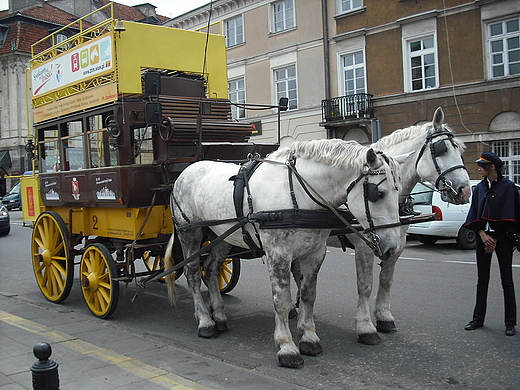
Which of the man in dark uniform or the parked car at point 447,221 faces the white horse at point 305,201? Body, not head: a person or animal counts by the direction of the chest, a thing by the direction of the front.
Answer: the man in dark uniform

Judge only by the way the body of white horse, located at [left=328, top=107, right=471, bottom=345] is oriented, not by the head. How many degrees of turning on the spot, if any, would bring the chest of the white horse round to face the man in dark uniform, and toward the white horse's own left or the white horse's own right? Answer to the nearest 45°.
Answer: approximately 45° to the white horse's own left

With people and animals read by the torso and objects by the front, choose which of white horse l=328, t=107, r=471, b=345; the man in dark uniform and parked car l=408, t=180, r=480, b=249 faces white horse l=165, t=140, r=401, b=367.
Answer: the man in dark uniform

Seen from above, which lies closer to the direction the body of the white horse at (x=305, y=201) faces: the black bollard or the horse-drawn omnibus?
the black bollard

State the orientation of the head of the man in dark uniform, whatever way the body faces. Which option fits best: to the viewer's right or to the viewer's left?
to the viewer's left

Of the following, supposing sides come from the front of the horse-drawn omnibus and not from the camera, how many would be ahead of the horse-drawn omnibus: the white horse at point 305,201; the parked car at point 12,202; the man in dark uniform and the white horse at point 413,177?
3

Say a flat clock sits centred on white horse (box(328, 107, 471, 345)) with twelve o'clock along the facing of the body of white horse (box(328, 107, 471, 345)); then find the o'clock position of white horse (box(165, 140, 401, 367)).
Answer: white horse (box(165, 140, 401, 367)) is roughly at 3 o'clock from white horse (box(328, 107, 471, 345)).

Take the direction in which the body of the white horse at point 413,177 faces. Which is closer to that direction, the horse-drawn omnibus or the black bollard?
the black bollard

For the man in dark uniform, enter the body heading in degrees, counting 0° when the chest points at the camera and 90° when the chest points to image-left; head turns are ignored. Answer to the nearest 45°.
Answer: approximately 45°

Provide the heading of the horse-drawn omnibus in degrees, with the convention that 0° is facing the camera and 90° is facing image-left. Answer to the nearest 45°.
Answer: approximately 315°

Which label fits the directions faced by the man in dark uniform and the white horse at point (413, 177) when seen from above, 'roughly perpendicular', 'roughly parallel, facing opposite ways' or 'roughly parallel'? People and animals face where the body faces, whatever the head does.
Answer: roughly perpendicular
